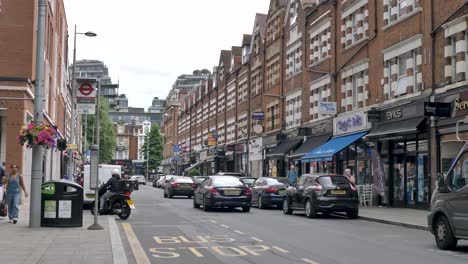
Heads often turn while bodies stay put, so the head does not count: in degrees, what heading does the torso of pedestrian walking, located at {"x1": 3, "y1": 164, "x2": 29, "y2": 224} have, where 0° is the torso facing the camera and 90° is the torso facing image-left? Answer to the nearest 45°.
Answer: approximately 0°

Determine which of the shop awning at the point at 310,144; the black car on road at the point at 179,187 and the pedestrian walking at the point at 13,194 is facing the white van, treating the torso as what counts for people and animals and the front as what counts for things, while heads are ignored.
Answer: the shop awning

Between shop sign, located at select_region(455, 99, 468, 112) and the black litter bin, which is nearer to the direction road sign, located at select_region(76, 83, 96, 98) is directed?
the black litter bin

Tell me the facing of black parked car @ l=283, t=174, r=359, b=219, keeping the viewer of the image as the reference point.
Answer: facing away from the viewer and to the left of the viewer

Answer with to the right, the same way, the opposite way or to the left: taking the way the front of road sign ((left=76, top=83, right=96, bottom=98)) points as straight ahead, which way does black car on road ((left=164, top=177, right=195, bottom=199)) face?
the opposite way

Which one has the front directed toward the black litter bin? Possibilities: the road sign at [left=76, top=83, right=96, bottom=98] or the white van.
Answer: the road sign

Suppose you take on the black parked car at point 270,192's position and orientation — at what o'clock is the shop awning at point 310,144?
The shop awning is roughly at 2 o'clock from the black parked car.

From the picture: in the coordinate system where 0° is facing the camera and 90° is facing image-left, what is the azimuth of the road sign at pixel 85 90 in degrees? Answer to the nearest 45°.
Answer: approximately 0°

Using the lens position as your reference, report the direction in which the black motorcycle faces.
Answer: facing away from the viewer and to the left of the viewer

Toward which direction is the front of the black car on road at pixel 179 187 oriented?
away from the camera

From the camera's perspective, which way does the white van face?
away from the camera

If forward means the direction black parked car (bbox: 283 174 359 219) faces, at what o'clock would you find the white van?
The white van is roughly at 11 o'clock from the black parked car.

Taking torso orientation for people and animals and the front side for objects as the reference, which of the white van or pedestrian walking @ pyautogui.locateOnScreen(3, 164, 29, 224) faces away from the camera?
the white van
